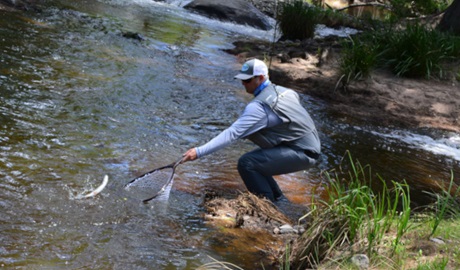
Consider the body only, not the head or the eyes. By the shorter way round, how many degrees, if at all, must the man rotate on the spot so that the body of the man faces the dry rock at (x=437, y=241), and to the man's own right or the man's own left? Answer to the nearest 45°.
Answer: approximately 135° to the man's own left

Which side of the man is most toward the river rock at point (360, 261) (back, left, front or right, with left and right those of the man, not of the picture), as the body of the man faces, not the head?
left

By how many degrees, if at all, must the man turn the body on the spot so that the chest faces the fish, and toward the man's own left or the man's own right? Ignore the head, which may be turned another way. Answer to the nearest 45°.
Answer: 0° — they already face it

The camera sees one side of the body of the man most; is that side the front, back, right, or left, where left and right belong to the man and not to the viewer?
left

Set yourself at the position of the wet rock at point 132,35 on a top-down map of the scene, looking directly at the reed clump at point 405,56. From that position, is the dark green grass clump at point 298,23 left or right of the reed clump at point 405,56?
left

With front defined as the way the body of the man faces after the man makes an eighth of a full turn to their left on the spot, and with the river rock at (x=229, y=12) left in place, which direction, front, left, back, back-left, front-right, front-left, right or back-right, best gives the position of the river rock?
back-right

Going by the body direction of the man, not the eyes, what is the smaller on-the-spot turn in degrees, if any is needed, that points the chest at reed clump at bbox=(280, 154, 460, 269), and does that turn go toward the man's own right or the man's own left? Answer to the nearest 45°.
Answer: approximately 135° to the man's own left

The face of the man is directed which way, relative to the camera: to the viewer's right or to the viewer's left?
to the viewer's left

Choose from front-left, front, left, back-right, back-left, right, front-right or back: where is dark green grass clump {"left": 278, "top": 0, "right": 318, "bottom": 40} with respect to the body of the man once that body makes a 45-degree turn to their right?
front-right
